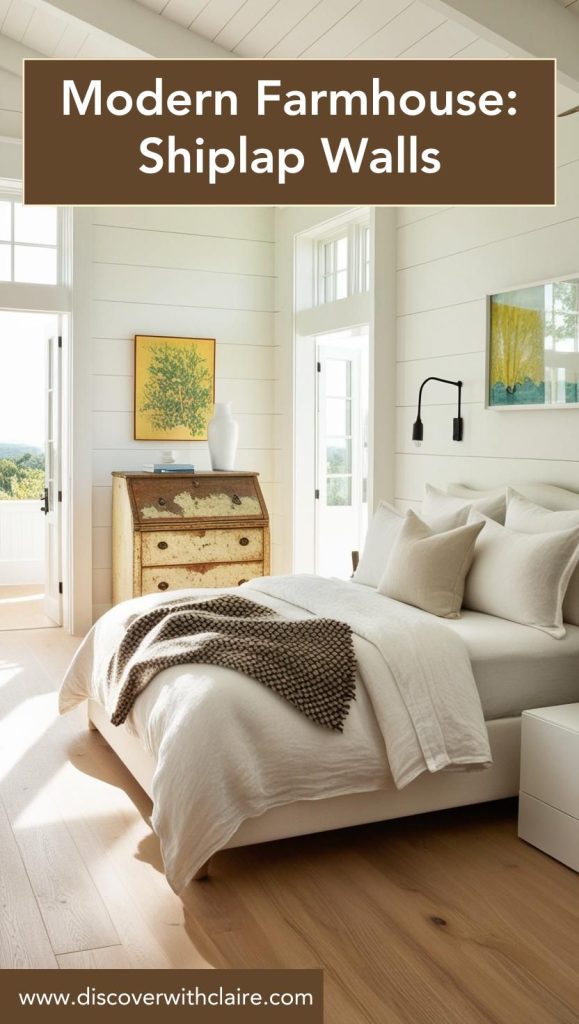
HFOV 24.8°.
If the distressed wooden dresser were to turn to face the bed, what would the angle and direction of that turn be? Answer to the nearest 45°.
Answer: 0° — it already faces it

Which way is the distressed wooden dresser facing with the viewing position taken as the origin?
facing the viewer

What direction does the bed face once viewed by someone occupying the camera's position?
facing the viewer and to the left of the viewer

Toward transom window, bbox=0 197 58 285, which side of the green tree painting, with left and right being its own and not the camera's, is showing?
right

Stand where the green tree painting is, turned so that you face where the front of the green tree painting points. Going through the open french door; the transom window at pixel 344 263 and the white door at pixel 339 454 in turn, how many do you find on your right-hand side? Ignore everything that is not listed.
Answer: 1

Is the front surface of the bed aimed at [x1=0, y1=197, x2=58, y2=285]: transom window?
no

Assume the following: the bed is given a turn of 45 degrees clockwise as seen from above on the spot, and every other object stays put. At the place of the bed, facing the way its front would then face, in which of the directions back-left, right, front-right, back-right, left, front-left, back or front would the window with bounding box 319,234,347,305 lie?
right

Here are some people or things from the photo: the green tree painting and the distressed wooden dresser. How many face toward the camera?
2

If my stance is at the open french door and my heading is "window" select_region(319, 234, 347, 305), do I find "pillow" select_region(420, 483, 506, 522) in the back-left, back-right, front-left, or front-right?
front-right

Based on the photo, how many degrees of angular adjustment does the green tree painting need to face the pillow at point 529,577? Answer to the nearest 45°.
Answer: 0° — it already faces it

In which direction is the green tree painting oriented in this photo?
toward the camera

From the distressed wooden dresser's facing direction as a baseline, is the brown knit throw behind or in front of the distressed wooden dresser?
in front

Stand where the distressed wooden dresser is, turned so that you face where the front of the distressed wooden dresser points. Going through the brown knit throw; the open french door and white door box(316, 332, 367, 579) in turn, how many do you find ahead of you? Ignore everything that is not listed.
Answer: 1

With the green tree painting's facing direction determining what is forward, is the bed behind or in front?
in front

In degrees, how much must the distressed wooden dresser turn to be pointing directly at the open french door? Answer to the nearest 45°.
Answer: approximately 135° to its right
